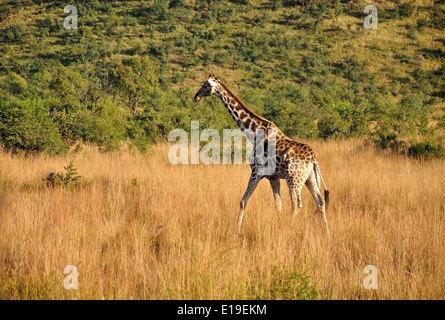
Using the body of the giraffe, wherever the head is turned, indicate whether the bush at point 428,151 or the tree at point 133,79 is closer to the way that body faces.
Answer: the tree

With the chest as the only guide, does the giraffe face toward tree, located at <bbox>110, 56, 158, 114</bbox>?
no

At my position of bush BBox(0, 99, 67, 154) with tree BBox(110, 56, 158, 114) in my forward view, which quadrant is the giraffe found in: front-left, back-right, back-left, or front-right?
back-right

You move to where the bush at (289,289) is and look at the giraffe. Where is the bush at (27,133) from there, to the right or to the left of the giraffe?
left

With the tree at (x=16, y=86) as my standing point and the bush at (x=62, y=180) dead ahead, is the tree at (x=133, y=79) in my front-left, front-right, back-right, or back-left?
front-left

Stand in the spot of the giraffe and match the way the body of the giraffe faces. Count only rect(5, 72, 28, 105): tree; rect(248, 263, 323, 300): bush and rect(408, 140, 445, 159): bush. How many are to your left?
1

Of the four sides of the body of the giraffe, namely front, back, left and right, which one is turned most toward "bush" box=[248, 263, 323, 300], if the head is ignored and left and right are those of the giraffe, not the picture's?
left

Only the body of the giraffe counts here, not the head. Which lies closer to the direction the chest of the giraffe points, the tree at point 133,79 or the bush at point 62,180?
the bush

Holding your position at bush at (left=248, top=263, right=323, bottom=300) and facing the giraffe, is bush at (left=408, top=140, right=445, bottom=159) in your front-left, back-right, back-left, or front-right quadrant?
front-right

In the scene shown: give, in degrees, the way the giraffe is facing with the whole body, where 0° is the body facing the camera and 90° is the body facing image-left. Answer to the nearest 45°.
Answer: approximately 90°

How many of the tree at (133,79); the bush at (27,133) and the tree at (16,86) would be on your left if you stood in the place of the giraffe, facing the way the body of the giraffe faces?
0

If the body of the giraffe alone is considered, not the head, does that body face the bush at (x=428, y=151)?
no
